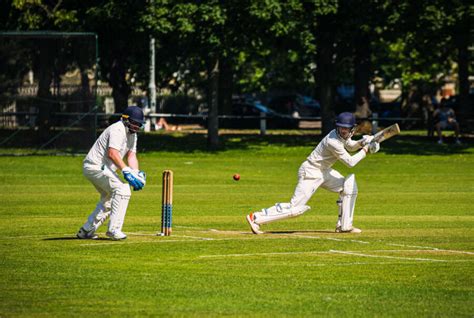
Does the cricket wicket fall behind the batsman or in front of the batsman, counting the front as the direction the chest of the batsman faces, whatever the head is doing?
behind

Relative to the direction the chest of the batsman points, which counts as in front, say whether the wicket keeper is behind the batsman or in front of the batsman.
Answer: behind

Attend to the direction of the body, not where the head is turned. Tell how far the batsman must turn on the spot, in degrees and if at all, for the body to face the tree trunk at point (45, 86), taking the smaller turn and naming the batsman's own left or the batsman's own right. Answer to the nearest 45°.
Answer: approximately 135° to the batsman's own left

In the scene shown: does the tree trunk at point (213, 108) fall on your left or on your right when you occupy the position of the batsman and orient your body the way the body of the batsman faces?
on your left
